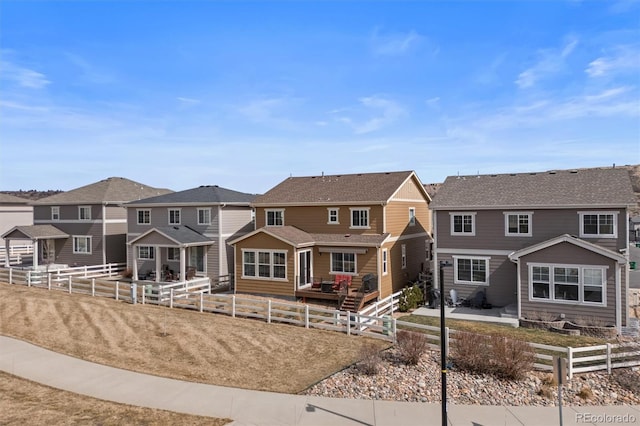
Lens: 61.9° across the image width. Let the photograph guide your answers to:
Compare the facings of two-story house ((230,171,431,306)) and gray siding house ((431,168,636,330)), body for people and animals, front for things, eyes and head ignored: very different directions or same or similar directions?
same or similar directions

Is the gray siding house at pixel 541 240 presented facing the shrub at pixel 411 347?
no

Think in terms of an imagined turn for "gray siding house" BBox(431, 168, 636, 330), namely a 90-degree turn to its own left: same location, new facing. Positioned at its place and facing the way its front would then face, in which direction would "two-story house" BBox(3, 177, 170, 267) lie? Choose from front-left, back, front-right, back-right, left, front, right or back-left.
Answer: front

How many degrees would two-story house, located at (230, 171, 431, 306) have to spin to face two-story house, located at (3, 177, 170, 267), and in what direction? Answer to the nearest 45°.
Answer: approximately 90° to its left

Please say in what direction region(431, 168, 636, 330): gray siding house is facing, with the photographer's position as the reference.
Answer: facing away from the viewer

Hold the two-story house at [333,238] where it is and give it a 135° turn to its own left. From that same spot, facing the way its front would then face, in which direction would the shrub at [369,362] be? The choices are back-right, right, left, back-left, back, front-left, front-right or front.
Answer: left

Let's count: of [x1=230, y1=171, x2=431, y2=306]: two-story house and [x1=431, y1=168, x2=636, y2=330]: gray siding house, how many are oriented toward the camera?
0

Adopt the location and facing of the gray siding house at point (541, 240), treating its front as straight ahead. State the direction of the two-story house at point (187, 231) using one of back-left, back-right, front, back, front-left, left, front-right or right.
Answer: left

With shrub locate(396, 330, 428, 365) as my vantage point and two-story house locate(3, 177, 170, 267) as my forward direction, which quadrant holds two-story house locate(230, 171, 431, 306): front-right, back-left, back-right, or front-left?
front-right

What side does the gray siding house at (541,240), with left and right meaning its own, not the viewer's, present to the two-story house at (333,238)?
left

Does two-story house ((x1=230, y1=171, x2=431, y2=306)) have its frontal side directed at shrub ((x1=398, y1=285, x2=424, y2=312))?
no

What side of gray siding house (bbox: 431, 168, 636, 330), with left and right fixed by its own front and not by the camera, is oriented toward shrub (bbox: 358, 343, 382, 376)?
back

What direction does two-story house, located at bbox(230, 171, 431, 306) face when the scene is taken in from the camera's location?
facing away from the viewer and to the right of the viewer
